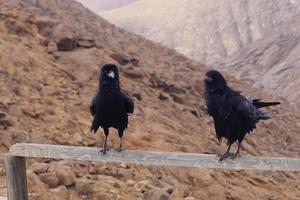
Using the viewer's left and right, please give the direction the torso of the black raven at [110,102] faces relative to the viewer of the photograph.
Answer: facing the viewer

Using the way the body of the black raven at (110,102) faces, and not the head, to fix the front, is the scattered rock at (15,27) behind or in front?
behind

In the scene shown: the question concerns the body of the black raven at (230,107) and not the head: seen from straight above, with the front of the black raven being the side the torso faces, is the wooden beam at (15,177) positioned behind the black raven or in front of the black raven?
in front

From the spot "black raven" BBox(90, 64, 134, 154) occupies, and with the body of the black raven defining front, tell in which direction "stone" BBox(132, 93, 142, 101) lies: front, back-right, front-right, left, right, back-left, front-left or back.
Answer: back

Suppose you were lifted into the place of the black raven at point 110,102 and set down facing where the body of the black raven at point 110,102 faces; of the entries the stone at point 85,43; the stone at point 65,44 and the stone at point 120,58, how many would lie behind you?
3

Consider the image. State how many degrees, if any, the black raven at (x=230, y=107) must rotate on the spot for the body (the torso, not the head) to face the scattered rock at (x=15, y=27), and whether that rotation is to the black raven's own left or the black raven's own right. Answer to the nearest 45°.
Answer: approximately 90° to the black raven's own right

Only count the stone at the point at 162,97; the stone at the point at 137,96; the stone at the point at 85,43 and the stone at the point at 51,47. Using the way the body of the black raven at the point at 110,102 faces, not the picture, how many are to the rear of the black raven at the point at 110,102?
4

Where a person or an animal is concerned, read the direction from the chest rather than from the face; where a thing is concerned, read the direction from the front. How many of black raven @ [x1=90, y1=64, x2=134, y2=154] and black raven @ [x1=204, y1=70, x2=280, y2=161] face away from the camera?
0

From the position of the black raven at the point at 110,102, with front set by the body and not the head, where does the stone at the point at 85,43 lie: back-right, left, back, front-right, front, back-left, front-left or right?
back

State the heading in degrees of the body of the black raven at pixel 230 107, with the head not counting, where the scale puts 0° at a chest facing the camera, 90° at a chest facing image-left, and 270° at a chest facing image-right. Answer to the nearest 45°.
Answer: approximately 45°
